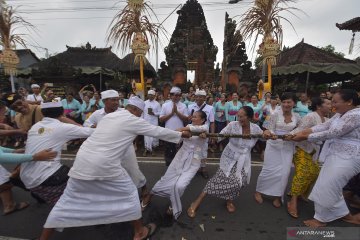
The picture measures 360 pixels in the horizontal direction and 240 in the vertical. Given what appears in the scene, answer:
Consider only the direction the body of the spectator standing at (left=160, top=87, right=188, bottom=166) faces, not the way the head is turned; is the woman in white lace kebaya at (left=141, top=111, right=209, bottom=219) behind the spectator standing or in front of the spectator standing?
in front

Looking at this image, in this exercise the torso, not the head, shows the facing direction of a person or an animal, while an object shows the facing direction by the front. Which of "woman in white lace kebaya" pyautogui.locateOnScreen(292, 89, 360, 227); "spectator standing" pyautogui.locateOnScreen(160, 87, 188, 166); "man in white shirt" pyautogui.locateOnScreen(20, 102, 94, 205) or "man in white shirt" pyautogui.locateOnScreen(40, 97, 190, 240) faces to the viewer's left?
the woman in white lace kebaya

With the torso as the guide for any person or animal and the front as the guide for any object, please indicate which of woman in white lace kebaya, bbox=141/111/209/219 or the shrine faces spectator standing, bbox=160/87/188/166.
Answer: the shrine

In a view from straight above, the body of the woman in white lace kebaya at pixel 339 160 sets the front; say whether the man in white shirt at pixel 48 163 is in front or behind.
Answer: in front

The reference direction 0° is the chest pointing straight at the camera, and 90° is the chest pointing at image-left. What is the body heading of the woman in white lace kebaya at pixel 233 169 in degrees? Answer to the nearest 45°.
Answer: approximately 45°

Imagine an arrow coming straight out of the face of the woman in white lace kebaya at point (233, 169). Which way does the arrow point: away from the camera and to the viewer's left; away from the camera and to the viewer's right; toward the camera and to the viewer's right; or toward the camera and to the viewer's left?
toward the camera and to the viewer's left

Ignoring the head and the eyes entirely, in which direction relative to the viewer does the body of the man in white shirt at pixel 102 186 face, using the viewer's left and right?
facing away from the viewer and to the right of the viewer

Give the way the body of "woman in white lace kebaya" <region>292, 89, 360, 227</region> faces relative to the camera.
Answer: to the viewer's left
